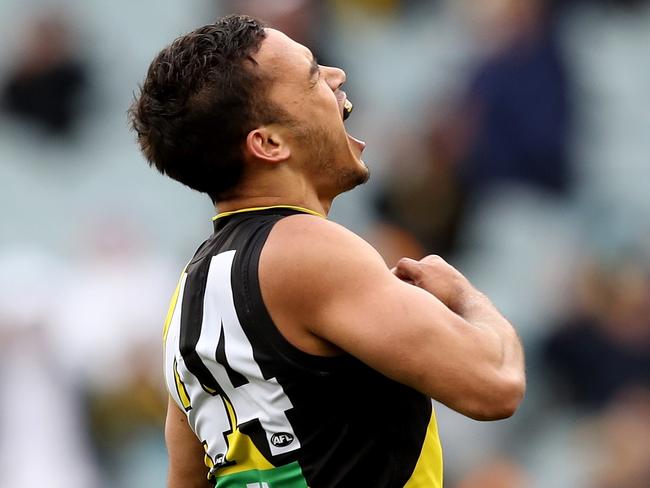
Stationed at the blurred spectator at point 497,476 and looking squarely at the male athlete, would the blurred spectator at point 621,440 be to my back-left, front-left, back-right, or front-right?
back-left

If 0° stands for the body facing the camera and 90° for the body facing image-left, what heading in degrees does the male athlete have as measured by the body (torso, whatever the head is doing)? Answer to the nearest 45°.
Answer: approximately 225°

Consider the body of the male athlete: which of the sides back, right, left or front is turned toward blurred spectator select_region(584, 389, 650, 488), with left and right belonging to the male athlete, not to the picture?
front

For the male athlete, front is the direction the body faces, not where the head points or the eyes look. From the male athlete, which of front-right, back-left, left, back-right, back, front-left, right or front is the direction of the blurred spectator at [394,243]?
front-left

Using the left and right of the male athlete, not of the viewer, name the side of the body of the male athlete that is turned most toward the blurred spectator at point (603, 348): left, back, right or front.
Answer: front

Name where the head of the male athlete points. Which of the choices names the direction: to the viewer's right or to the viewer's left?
to the viewer's right

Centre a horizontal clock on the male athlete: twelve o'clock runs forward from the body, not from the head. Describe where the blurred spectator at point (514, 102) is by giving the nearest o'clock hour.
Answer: The blurred spectator is roughly at 11 o'clock from the male athlete.
